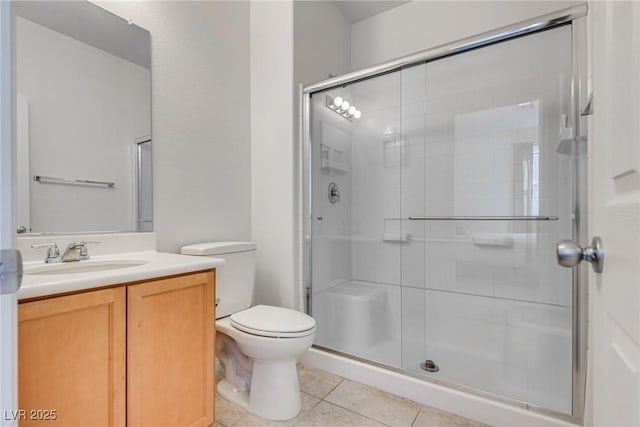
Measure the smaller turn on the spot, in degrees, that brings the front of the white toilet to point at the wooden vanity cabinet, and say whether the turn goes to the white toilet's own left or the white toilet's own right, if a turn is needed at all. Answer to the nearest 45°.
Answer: approximately 90° to the white toilet's own right

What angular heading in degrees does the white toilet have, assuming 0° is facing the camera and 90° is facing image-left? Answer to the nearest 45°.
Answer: approximately 315°

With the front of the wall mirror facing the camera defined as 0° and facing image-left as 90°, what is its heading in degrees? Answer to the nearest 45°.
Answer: approximately 315°

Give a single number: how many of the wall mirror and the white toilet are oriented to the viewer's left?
0

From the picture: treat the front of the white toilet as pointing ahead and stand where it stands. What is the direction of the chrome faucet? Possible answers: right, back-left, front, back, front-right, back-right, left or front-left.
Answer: back-right

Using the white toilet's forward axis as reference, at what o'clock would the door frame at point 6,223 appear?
The door frame is roughly at 2 o'clock from the white toilet.

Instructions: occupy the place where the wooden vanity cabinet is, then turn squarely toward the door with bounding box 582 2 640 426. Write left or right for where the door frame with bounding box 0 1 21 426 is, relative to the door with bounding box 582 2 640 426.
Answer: right

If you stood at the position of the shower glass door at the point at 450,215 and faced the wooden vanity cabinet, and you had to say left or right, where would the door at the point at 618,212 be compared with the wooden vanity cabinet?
left
